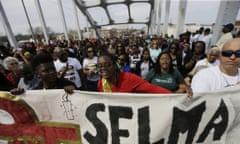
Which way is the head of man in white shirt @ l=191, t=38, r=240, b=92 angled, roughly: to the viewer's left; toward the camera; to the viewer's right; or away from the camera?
toward the camera

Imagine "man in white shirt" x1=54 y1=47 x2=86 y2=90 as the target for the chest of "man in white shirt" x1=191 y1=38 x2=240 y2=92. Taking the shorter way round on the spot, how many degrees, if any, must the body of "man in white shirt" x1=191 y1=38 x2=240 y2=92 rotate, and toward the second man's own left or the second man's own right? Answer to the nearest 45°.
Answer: approximately 90° to the second man's own right

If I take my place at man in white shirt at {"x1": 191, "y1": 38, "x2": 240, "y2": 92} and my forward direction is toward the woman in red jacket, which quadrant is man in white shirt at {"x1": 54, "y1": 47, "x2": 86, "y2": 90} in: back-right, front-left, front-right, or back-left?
front-right

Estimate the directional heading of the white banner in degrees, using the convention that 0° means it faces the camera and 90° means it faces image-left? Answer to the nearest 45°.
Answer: approximately 0°

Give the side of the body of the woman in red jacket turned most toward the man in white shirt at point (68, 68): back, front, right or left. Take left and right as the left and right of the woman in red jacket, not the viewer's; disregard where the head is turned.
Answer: right

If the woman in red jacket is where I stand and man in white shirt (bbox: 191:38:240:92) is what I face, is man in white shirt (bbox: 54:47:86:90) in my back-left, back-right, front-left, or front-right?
back-left

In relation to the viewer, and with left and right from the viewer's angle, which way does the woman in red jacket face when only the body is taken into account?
facing the viewer and to the left of the viewer

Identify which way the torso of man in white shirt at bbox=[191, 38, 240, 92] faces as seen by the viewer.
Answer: toward the camera

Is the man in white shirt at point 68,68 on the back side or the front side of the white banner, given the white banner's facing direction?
on the back side

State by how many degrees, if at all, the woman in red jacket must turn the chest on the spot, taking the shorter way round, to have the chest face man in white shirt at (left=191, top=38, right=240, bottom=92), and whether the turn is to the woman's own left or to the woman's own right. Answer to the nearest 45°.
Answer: approximately 135° to the woman's own left
